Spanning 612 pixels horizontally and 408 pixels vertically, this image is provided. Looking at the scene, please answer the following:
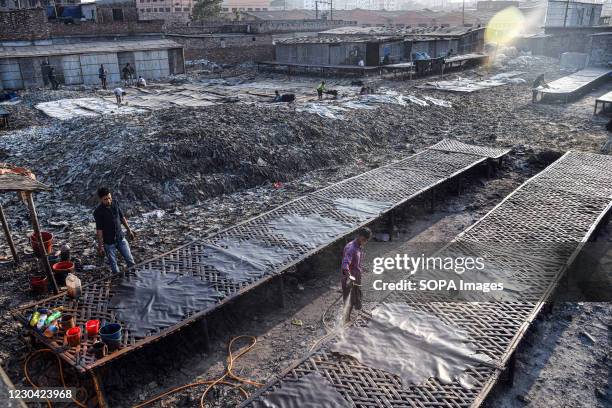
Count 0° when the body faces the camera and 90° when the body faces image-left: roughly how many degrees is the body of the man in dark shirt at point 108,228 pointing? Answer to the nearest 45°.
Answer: approximately 315°

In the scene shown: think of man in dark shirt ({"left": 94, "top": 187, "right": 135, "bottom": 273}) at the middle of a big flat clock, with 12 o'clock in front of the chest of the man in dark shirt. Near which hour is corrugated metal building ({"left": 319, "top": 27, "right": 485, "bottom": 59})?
The corrugated metal building is roughly at 9 o'clock from the man in dark shirt.

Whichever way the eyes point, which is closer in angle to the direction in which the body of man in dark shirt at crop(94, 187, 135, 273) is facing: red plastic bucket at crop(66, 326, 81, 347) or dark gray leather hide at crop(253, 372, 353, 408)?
the dark gray leather hide

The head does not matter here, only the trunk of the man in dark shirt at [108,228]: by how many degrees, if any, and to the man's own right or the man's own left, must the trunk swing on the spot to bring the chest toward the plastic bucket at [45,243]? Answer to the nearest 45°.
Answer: approximately 180°

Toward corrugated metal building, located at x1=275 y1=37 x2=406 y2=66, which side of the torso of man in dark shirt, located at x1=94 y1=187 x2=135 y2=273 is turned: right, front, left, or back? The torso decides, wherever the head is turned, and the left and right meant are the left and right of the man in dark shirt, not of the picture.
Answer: left

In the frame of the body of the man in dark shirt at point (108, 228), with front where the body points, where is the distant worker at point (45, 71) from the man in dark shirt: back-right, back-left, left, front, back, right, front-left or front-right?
back-left

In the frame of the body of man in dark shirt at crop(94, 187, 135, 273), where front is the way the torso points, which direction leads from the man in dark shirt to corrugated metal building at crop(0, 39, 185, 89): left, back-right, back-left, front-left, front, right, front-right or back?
back-left

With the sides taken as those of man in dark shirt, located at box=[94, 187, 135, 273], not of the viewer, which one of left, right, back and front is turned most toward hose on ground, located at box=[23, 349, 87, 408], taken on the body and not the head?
right

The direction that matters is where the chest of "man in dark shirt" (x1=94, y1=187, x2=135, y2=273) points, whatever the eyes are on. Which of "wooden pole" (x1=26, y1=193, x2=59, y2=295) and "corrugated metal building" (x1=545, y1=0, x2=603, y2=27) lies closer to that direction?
the corrugated metal building
